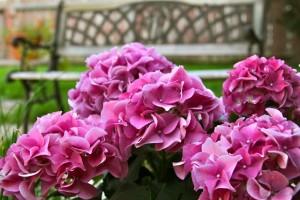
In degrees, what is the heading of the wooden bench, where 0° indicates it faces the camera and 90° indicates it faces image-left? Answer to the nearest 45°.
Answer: approximately 0°

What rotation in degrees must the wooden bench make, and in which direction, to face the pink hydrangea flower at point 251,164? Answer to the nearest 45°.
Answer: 0° — it already faces it

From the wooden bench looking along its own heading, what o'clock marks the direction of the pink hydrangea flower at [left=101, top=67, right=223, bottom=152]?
The pink hydrangea flower is roughly at 12 o'clock from the wooden bench.

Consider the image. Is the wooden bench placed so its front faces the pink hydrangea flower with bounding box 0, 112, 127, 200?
yes

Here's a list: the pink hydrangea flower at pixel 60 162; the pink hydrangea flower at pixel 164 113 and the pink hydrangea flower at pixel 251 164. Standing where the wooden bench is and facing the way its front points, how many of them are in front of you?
3

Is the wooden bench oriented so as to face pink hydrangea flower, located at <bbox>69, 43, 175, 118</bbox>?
yes
